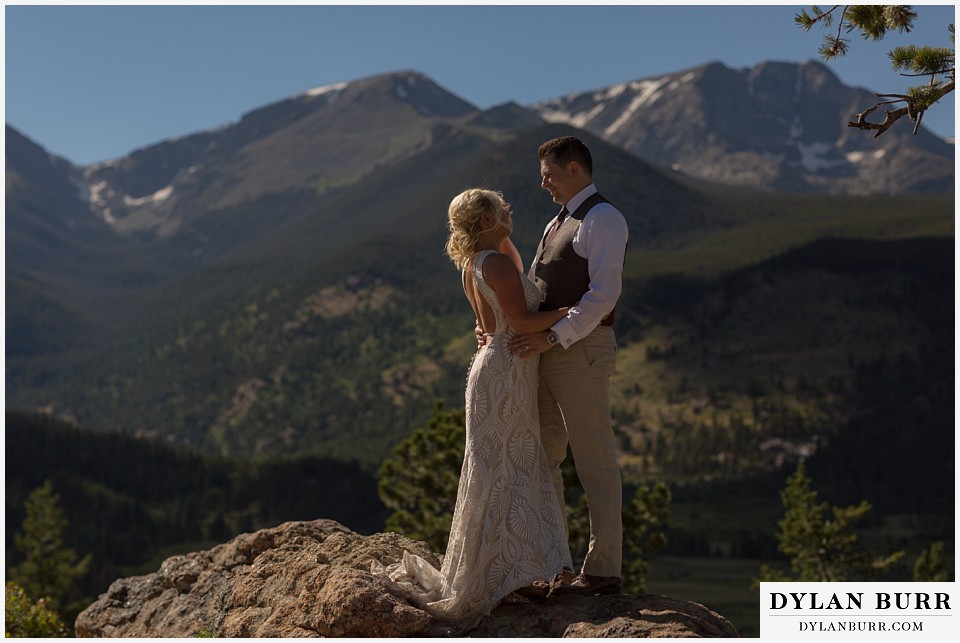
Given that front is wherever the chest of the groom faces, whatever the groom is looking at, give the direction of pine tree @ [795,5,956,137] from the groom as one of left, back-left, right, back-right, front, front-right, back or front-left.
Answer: back

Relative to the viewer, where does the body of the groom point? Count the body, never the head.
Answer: to the viewer's left

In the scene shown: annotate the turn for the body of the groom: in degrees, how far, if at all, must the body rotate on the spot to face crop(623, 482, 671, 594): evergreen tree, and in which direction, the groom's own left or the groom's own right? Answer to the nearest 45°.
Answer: approximately 90° to the groom's own right

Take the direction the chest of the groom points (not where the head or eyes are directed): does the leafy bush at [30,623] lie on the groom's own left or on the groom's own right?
on the groom's own right

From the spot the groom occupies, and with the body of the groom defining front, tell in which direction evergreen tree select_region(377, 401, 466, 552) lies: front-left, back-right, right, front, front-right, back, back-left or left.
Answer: right

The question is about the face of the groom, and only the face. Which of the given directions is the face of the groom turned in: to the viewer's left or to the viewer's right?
to the viewer's left

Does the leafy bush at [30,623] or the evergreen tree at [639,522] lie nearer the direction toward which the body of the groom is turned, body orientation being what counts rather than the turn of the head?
the leafy bush
